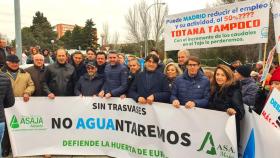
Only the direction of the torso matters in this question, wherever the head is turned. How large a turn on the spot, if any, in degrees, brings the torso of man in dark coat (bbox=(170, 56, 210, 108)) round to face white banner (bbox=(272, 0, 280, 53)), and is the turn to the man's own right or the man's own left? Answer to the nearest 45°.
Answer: approximately 90° to the man's own left

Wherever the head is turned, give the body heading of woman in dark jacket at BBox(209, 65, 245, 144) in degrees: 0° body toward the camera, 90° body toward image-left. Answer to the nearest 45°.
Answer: approximately 45°

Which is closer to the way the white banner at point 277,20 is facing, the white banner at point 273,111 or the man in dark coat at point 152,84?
the white banner

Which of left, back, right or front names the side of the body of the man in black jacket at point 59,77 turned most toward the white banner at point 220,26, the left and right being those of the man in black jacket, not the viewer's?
left

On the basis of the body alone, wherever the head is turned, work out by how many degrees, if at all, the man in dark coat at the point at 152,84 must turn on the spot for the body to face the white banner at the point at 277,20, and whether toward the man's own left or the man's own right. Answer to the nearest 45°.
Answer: approximately 90° to the man's own left

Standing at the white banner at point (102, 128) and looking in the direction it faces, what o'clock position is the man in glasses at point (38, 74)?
The man in glasses is roughly at 4 o'clock from the white banner.
